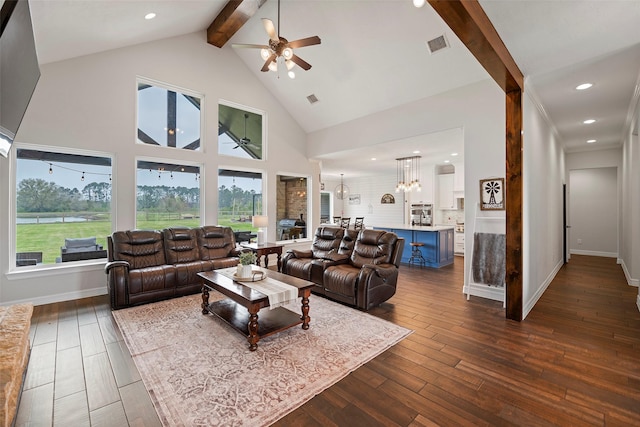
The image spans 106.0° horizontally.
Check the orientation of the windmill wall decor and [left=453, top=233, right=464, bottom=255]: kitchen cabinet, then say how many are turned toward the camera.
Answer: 2

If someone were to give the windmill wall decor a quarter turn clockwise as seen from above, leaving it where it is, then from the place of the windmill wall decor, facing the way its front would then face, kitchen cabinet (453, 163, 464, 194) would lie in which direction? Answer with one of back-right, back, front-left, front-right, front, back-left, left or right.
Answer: right

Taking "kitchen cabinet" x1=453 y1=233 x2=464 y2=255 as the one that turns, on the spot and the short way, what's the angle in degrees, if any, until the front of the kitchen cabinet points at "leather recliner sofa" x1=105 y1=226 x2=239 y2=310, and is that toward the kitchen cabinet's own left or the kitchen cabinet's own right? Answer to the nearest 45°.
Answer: approximately 45° to the kitchen cabinet's own right

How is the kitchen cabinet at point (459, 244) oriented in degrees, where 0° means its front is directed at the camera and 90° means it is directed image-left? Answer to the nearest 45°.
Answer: approximately 0°

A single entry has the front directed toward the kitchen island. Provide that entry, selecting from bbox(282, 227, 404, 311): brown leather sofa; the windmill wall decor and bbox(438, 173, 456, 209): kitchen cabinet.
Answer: the kitchen cabinet
